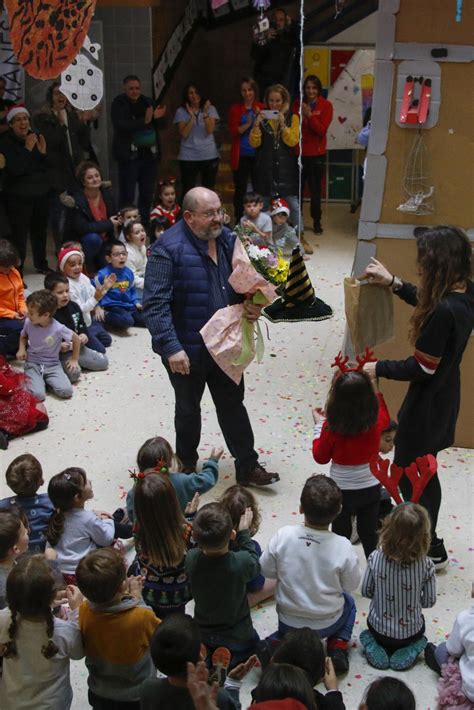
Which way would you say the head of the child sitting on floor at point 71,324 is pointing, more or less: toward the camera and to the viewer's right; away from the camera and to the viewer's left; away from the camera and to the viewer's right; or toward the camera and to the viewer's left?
toward the camera and to the viewer's right

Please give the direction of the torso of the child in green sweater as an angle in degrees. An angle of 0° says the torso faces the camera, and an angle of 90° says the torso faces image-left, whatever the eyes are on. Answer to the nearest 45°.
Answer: approximately 180°

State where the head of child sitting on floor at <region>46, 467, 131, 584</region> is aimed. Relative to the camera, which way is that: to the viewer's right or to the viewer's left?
to the viewer's right

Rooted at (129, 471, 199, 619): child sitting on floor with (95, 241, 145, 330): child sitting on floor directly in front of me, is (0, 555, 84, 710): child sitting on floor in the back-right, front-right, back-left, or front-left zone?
back-left

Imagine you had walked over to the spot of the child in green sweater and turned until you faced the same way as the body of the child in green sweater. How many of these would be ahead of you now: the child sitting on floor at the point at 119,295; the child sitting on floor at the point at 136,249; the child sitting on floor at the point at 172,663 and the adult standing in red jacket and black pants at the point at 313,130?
3

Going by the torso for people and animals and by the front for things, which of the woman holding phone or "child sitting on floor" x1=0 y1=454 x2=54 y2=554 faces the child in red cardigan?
the woman holding phone

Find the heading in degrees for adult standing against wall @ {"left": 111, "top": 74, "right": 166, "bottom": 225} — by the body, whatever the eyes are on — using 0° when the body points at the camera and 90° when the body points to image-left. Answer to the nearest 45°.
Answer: approximately 315°

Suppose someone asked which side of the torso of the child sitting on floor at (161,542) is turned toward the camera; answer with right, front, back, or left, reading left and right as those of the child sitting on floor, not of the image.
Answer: back

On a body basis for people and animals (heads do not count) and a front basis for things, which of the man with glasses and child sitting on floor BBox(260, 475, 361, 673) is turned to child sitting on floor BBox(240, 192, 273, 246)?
child sitting on floor BBox(260, 475, 361, 673)

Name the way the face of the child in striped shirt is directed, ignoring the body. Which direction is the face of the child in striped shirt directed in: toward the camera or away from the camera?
away from the camera

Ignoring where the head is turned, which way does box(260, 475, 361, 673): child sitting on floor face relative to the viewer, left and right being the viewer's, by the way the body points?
facing away from the viewer
